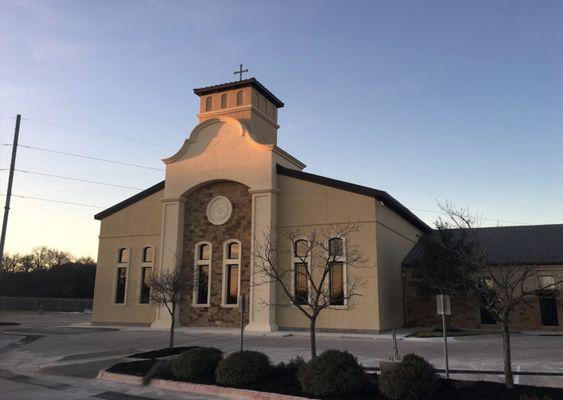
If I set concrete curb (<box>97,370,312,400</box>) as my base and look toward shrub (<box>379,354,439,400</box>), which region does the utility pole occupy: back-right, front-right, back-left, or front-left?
back-left

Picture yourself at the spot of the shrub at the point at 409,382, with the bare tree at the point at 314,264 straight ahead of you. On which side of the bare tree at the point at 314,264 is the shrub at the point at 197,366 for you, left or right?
left

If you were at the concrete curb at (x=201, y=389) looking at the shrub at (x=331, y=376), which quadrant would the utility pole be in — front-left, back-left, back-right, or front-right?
back-left

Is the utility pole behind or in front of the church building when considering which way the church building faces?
in front

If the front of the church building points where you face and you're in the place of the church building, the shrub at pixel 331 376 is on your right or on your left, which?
on your left

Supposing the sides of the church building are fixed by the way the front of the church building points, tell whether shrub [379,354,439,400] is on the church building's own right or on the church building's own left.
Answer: on the church building's own left

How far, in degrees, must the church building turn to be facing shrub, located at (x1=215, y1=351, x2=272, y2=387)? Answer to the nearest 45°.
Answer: approximately 45° to its left

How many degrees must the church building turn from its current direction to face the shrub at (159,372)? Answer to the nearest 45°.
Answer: approximately 45° to its left

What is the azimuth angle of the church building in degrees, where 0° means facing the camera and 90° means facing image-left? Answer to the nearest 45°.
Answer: approximately 45°

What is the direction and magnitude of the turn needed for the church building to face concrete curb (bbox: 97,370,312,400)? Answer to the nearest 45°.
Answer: approximately 45° to its left
